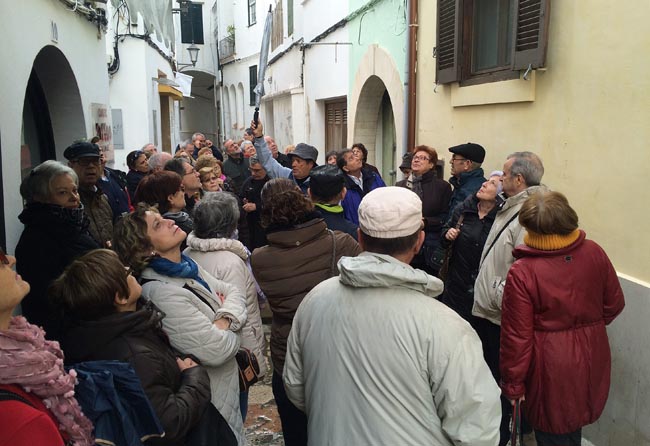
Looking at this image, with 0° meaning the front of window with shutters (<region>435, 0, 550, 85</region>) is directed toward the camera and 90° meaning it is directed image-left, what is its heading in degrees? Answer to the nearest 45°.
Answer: approximately 45°

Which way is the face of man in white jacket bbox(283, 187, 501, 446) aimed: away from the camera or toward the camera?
away from the camera

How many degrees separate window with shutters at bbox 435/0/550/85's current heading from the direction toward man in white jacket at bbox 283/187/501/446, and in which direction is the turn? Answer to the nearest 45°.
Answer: approximately 45° to its left

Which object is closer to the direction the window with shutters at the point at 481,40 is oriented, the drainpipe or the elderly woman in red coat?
the elderly woman in red coat

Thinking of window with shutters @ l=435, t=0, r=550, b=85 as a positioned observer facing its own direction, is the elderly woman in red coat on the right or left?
on its left

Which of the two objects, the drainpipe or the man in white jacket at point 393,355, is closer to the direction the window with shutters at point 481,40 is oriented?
the man in white jacket

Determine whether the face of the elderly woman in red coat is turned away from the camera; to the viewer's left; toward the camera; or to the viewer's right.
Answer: away from the camera

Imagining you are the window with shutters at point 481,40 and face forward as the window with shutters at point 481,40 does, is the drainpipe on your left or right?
on your right
